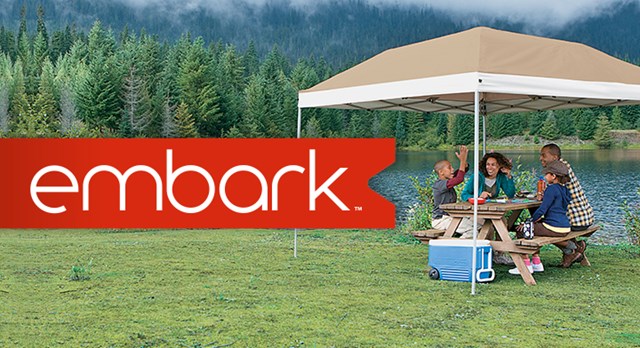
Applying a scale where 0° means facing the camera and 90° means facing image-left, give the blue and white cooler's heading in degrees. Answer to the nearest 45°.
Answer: approximately 45°

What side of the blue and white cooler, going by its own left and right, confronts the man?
back

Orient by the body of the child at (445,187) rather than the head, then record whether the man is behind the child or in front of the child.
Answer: in front

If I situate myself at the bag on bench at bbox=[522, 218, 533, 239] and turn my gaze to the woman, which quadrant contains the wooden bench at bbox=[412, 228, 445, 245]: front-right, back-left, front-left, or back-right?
front-left

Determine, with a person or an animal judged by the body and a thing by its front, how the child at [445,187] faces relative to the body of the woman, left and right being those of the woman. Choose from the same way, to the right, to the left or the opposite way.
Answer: to the left

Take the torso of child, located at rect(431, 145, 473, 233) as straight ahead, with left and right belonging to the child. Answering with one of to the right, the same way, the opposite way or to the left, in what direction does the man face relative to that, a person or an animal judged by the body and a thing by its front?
the opposite way

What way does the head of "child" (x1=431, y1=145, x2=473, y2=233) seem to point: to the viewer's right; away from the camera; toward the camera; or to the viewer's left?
to the viewer's right

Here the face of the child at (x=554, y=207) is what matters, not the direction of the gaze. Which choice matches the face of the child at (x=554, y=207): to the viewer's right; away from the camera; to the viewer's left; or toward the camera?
to the viewer's left

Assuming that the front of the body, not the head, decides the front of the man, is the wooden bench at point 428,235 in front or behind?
in front

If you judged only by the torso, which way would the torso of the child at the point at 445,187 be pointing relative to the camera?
to the viewer's right

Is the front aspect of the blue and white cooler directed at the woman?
no

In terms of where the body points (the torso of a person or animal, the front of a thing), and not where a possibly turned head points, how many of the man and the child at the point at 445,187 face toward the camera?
0

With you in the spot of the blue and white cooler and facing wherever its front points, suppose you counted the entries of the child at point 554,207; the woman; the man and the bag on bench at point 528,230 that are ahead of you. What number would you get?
0

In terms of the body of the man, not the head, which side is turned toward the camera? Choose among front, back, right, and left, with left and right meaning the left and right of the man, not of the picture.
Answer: left

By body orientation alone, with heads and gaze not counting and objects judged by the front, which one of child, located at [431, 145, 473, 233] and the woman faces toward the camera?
the woman

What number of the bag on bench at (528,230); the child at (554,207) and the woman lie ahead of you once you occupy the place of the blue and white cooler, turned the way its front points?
0

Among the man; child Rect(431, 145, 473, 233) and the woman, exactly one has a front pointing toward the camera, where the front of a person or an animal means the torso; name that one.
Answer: the woman

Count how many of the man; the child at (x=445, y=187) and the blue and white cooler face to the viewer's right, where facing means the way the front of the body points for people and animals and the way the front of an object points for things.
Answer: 1

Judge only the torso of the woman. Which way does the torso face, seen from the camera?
toward the camera
